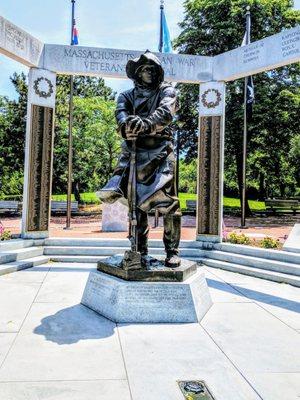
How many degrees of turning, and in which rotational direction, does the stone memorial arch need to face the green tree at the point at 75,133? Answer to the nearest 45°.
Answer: approximately 180°

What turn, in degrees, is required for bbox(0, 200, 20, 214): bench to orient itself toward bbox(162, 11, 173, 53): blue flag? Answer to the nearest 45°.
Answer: approximately 45° to its left

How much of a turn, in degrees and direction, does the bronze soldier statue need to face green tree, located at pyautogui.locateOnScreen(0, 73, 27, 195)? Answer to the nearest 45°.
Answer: approximately 135° to its right

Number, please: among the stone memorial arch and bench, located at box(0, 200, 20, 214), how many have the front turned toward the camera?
2

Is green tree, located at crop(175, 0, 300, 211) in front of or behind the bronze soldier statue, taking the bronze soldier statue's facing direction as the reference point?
behind

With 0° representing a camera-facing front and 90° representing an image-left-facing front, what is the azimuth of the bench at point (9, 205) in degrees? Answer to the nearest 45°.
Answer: approximately 0°

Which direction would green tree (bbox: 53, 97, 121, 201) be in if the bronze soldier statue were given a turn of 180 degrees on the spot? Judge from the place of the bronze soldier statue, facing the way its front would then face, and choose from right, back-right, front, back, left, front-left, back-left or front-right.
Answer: front

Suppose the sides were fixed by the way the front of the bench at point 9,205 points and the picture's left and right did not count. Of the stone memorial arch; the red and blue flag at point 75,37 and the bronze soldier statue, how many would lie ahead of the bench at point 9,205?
3

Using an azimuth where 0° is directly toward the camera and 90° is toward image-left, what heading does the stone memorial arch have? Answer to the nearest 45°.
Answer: approximately 0°

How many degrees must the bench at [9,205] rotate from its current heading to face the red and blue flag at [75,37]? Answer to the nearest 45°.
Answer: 0° — it already faces it

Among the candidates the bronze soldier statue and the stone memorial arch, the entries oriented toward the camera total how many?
2
